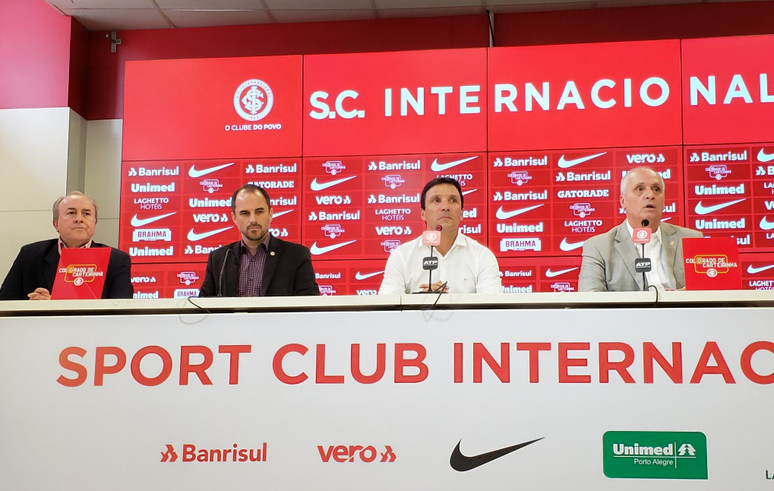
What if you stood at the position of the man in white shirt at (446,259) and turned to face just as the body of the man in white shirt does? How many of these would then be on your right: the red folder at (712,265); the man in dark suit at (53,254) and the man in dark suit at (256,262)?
2

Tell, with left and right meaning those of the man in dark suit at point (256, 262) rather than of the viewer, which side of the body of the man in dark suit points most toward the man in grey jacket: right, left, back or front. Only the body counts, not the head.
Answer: left

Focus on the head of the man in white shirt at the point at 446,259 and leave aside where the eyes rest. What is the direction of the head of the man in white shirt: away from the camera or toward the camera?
toward the camera

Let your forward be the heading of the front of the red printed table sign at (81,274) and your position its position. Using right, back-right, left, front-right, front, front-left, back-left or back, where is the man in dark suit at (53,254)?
back

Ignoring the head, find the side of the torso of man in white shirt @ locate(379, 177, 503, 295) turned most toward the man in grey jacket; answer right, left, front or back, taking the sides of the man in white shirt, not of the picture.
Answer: left

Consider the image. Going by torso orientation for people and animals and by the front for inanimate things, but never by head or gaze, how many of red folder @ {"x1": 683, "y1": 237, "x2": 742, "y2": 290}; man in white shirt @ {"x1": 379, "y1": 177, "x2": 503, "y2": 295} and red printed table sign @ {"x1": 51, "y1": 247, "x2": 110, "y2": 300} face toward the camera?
3

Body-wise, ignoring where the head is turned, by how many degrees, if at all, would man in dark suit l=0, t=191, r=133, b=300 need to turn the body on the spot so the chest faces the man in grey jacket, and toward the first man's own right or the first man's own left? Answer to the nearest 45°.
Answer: approximately 45° to the first man's own left

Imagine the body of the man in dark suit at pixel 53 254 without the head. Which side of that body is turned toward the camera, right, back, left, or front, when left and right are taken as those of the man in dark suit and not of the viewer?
front

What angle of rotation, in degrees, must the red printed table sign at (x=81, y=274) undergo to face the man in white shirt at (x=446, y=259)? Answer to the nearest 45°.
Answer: approximately 90° to its left

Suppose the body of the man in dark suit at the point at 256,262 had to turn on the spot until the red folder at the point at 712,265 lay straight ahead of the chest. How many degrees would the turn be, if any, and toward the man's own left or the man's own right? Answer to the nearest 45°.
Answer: approximately 45° to the man's own left

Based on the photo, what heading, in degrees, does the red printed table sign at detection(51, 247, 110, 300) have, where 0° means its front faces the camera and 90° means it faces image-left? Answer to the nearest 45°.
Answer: approximately 0°

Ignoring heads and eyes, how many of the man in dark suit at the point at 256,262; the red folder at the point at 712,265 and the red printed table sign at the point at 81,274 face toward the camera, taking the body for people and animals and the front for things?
3

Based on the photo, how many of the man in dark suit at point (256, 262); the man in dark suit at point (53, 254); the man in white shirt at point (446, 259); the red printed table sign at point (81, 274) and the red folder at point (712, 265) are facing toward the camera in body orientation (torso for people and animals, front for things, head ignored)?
5

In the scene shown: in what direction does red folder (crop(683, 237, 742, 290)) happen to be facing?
toward the camera

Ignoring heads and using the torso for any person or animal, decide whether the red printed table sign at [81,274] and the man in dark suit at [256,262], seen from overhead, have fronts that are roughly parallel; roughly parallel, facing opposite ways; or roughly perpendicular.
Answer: roughly parallel
